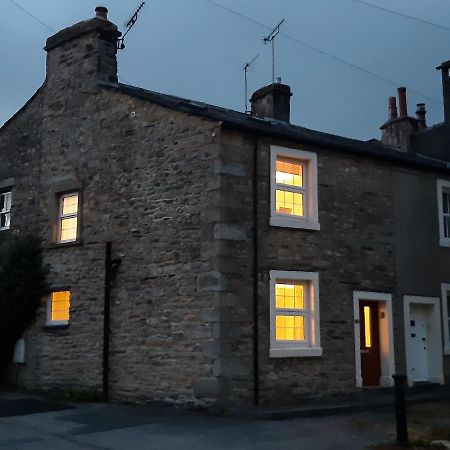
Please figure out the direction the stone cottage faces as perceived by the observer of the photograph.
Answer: facing the viewer and to the right of the viewer
